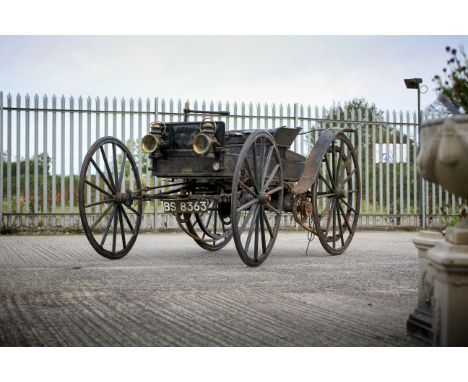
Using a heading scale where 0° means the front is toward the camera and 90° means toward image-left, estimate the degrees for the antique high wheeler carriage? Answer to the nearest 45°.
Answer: approximately 45°

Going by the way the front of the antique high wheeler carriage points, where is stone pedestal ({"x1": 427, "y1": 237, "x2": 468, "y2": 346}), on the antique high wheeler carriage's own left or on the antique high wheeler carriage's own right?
on the antique high wheeler carriage's own left
